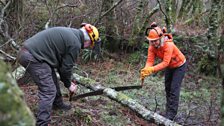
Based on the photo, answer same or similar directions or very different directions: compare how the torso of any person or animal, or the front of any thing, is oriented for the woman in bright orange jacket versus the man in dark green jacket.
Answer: very different directions

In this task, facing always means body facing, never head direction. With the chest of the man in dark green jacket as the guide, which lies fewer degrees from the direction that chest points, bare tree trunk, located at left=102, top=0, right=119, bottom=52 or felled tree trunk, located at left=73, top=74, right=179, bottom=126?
the felled tree trunk

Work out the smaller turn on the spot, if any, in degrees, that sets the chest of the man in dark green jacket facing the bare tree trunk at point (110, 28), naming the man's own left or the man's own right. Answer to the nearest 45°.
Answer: approximately 90° to the man's own left

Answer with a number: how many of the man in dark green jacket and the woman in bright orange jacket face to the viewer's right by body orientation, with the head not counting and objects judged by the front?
1

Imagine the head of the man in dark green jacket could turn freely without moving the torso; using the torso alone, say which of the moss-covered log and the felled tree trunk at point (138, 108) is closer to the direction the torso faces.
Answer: the felled tree trunk

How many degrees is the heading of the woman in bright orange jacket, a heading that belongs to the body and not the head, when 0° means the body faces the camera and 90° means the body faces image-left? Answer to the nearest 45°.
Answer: approximately 45°

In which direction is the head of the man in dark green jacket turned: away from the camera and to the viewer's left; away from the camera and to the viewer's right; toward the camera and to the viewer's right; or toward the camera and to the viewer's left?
away from the camera and to the viewer's right

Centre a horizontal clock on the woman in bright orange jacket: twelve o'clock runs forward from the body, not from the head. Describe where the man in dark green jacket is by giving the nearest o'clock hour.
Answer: The man in dark green jacket is roughly at 12 o'clock from the woman in bright orange jacket.

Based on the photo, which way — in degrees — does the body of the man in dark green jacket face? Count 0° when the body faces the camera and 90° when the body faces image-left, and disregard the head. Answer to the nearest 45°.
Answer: approximately 270°
